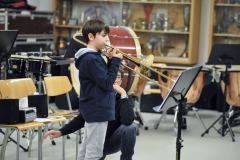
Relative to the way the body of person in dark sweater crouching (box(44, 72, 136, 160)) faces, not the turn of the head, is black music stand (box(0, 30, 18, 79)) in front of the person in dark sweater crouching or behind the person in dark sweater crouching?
behind

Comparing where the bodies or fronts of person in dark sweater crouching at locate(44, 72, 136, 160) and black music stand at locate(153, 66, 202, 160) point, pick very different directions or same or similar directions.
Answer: very different directions

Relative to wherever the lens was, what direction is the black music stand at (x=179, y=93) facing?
facing away from the viewer and to the left of the viewer

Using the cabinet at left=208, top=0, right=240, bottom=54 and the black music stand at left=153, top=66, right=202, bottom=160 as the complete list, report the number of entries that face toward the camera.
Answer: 1

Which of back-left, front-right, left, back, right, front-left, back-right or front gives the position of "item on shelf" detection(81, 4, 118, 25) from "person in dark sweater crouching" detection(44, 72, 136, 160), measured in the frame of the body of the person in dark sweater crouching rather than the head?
back-left
